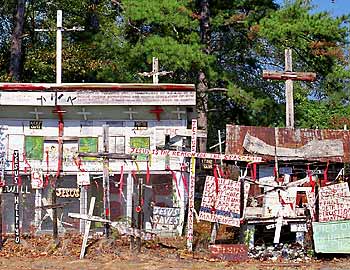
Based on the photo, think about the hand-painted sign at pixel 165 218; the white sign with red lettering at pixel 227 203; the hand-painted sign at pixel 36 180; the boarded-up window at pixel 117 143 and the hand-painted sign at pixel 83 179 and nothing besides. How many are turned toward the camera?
5

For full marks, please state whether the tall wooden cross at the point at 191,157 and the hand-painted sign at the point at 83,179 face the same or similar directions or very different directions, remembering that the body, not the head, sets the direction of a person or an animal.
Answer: same or similar directions

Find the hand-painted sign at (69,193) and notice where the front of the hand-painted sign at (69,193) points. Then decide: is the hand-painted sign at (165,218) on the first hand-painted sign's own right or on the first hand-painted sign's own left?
on the first hand-painted sign's own left

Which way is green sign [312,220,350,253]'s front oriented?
toward the camera

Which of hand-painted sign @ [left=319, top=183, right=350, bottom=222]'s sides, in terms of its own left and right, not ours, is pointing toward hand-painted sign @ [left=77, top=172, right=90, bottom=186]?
right

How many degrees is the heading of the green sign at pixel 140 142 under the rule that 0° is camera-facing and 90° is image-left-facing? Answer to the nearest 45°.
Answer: approximately 0°

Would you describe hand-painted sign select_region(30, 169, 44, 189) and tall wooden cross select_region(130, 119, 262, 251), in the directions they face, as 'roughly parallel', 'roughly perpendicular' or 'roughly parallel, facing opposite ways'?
roughly parallel

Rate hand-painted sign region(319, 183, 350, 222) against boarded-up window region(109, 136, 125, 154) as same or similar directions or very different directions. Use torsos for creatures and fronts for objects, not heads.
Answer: same or similar directions

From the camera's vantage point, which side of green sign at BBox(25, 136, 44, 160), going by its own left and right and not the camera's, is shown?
front

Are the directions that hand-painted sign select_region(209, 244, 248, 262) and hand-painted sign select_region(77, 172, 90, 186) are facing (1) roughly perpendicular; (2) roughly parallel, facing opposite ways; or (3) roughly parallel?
roughly parallel

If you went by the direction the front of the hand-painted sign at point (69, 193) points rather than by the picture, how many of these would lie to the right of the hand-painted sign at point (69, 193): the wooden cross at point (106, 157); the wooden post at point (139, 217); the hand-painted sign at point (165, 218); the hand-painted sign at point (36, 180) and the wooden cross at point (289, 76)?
1

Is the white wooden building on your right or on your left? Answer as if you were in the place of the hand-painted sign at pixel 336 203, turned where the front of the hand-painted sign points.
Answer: on your right

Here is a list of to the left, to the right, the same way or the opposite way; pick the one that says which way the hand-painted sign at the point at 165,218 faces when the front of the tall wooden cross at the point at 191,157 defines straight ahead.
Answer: the same way

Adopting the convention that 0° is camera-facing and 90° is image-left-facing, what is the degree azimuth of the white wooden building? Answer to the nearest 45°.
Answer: approximately 0°

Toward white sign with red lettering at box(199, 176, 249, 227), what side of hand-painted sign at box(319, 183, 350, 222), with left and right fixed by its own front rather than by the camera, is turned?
right

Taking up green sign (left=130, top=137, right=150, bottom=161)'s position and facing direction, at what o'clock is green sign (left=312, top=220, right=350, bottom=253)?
green sign (left=312, top=220, right=350, bottom=253) is roughly at 10 o'clock from green sign (left=130, top=137, right=150, bottom=161).
